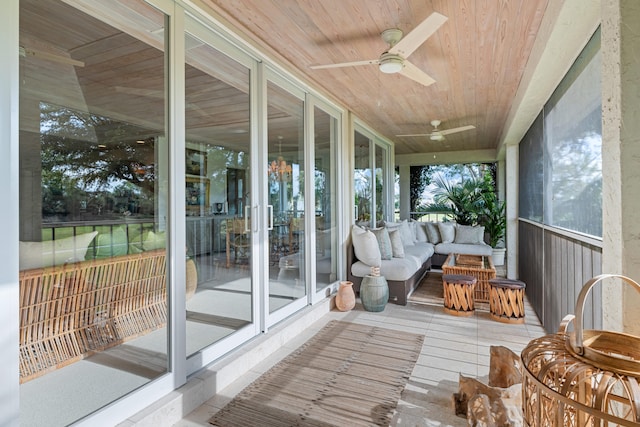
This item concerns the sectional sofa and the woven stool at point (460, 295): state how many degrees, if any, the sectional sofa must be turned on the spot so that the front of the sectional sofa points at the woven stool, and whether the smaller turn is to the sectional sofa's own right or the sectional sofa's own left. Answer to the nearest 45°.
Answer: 0° — it already faces it

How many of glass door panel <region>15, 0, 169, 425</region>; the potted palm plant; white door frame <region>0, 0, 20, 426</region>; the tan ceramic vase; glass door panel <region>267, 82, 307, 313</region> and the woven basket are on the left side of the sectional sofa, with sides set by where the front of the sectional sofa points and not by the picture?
1

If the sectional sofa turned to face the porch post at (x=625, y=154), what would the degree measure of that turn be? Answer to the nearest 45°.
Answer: approximately 45° to its right

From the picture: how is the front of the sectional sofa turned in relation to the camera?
facing the viewer and to the right of the viewer

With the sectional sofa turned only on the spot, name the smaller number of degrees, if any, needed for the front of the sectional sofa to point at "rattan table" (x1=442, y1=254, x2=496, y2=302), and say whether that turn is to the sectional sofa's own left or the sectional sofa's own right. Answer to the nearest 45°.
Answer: approximately 45° to the sectional sofa's own left

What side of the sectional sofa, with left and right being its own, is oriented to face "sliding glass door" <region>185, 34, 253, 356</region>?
right

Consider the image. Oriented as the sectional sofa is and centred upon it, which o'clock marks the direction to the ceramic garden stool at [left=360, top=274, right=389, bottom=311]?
The ceramic garden stool is roughly at 2 o'clock from the sectional sofa.

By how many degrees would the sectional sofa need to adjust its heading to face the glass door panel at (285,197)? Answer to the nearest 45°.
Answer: approximately 90° to its right

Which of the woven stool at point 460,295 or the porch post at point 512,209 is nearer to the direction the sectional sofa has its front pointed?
the woven stool

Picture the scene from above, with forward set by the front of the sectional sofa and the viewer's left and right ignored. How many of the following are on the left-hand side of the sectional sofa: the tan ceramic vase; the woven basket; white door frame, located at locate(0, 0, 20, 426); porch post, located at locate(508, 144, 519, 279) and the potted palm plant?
2

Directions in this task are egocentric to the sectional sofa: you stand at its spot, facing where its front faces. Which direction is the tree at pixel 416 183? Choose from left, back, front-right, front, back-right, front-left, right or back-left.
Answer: back-left

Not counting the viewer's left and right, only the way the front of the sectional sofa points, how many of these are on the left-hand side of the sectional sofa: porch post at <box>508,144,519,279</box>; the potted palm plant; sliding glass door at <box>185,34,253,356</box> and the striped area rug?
2

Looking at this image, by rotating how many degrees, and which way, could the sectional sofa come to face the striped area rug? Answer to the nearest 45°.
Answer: approximately 45° to its right

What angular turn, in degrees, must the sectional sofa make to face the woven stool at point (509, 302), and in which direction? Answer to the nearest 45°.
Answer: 0° — it already faces it

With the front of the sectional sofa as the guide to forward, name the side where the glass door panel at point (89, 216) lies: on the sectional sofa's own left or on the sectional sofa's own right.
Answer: on the sectional sofa's own right

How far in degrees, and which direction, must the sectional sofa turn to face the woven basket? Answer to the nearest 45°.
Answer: approximately 45° to its right

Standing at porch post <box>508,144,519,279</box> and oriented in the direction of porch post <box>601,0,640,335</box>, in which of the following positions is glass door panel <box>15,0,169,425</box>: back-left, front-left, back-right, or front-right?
front-right

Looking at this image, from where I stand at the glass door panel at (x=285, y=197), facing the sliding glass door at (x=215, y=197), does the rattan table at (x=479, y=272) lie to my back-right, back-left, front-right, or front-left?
back-left

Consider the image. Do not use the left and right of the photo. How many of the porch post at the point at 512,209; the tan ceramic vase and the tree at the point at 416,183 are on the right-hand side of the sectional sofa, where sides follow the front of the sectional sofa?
1
